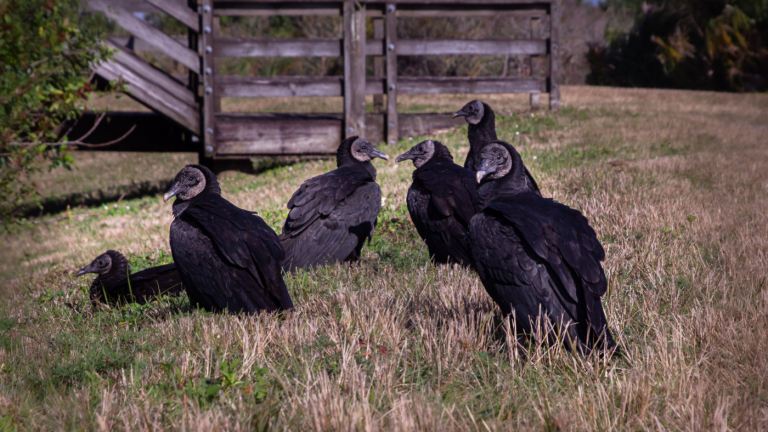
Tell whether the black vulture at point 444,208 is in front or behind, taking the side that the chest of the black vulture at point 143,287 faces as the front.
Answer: behind

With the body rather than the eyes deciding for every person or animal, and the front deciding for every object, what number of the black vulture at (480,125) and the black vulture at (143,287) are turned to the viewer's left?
2

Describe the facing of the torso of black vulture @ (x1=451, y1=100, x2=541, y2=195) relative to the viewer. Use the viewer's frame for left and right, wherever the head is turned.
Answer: facing to the left of the viewer

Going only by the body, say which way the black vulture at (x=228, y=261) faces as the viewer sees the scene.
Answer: to the viewer's left

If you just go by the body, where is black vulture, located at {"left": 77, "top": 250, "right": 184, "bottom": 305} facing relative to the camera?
to the viewer's left

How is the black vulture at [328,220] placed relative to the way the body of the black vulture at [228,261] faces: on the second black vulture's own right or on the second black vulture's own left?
on the second black vulture's own right
